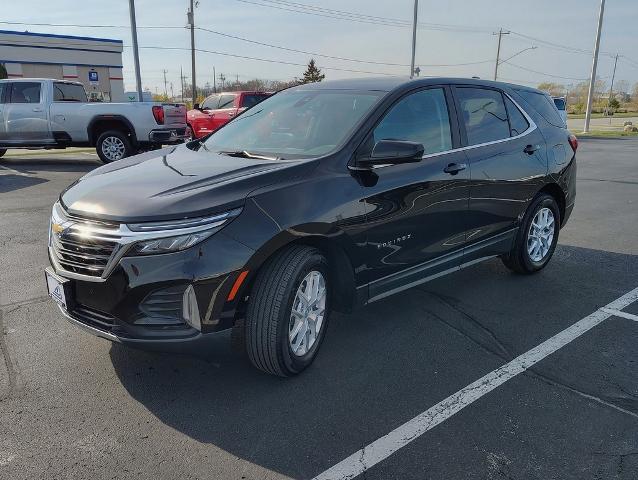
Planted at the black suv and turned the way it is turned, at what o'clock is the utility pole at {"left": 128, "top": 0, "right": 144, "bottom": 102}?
The utility pole is roughly at 4 o'clock from the black suv.

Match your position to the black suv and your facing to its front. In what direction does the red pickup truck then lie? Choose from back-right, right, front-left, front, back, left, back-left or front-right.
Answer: back-right

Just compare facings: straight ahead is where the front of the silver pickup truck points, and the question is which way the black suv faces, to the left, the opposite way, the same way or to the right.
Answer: to the left

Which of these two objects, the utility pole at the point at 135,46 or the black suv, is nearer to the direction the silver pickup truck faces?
the utility pole

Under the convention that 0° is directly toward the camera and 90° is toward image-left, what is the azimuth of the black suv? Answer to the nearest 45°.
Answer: approximately 45°

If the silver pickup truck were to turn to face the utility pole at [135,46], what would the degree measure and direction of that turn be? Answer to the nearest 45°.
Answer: approximately 45° to its right

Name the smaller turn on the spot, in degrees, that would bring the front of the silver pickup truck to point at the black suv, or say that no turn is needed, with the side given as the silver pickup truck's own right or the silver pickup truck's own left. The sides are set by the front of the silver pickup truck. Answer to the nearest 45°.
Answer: approximately 135° to the silver pickup truck's own left

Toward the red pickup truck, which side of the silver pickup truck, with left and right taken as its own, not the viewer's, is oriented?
right

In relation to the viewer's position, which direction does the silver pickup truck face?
facing away from the viewer and to the left of the viewer
